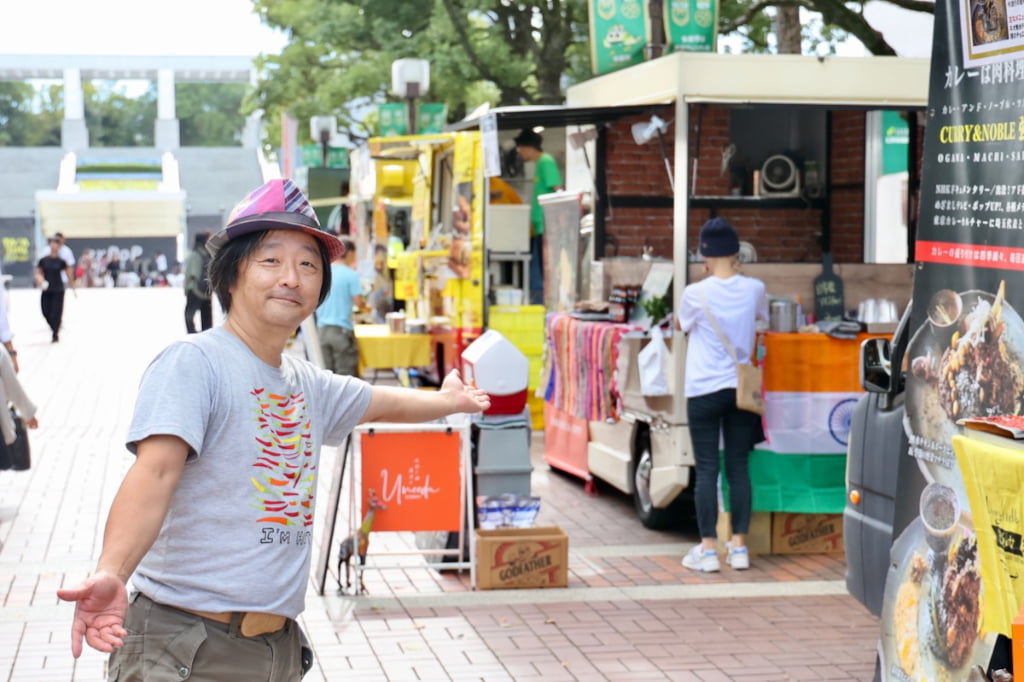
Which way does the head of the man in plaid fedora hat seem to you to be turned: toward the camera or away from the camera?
toward the camera

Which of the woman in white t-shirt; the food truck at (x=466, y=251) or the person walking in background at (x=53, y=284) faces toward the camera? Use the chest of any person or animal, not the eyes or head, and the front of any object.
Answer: the person walking in background

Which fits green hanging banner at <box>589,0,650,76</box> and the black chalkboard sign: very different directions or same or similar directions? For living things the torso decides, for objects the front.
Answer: same or similar directions

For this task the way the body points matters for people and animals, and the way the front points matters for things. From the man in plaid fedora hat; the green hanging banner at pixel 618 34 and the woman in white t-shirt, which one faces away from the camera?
the woman in white t-shirt

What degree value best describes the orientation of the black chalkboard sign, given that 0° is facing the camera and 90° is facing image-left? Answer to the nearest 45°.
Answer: approximately 0°

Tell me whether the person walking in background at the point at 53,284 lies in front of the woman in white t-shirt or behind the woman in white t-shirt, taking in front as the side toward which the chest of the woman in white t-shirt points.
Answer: in front

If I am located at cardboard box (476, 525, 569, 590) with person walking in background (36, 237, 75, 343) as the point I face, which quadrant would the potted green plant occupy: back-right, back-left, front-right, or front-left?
front-right

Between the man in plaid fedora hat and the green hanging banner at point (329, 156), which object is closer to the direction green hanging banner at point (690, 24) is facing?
the man in plaid fedora hat

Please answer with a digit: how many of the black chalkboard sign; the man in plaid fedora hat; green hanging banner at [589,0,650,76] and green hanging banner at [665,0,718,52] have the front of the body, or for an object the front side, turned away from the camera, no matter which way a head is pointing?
0

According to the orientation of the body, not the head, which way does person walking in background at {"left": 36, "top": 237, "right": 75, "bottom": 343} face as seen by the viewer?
toward the camera

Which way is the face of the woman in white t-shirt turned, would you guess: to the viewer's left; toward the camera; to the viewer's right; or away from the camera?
away from the camera
